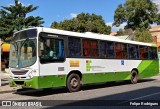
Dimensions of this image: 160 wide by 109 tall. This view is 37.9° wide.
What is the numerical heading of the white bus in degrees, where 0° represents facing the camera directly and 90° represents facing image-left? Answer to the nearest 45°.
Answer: approximately 45°
